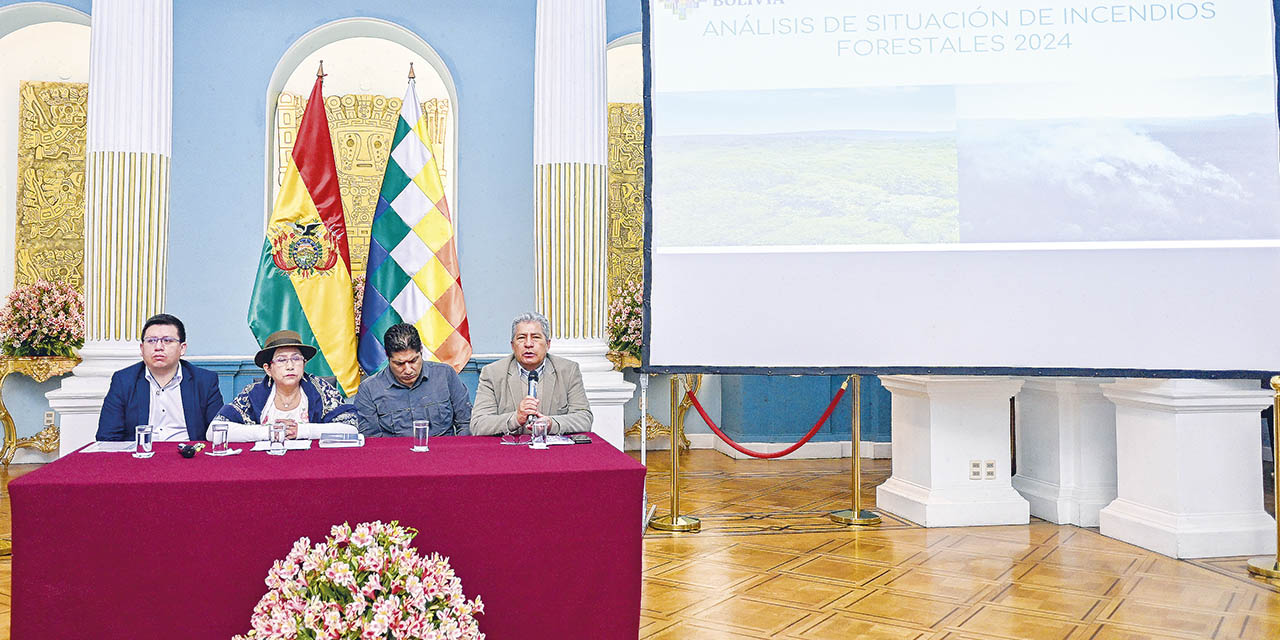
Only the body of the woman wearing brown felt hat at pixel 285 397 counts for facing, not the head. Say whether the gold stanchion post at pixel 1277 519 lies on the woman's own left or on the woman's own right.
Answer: on the woman's own left

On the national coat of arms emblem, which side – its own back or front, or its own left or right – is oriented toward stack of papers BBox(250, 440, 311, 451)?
front

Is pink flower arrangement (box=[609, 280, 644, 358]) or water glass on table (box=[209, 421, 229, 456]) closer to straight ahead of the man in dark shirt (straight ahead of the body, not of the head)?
the water glass on table

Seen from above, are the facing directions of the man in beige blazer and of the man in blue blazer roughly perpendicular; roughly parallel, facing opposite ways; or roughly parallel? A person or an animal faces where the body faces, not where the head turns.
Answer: roughly parallel

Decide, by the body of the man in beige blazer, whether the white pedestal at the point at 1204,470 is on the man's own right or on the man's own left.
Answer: on the man's own left

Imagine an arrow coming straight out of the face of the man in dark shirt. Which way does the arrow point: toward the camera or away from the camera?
toward the camera

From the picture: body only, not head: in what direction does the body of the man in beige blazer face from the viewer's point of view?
toward the camera

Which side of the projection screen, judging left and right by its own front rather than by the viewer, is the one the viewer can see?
front

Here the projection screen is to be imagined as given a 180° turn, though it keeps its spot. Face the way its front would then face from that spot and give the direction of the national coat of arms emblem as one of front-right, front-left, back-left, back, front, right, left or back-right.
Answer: left

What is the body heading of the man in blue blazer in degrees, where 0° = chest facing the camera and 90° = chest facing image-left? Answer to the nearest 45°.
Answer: approximately 0°

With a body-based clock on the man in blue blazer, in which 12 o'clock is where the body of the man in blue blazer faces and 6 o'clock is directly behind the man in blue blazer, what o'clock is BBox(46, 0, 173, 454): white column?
The white column is roughly at 6 o'clock from the man in blue blazer.
